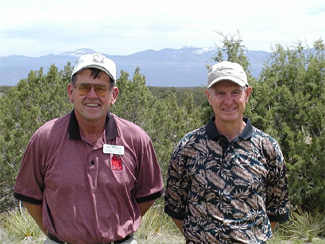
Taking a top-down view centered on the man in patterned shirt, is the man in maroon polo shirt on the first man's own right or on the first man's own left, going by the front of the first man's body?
on the first man's own right

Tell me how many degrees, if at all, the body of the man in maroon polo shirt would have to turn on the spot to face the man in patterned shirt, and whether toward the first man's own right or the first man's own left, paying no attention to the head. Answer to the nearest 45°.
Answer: approximately 90° to the first man's own left

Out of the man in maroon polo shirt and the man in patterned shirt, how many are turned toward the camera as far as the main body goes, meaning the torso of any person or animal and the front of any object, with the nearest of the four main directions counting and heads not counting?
2

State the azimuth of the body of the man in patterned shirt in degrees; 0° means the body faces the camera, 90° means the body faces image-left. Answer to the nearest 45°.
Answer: approximately 0°
